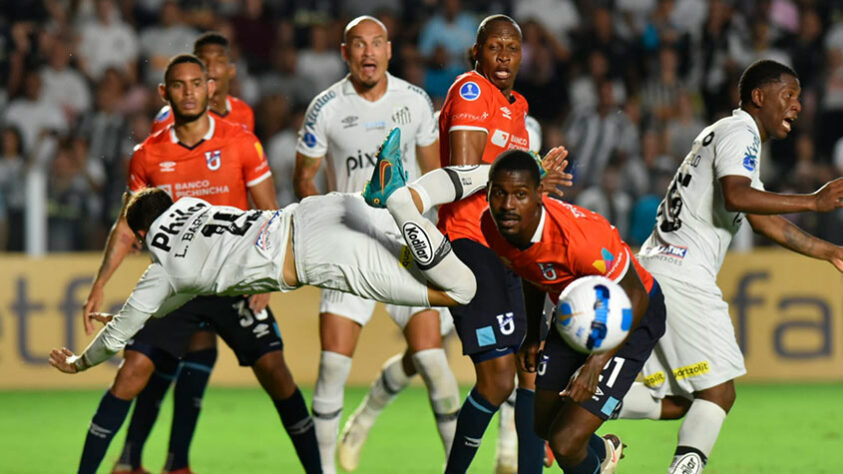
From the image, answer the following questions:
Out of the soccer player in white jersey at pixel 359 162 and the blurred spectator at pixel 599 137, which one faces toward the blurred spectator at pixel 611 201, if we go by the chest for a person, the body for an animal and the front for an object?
the blurred spectator at pixel 599 137

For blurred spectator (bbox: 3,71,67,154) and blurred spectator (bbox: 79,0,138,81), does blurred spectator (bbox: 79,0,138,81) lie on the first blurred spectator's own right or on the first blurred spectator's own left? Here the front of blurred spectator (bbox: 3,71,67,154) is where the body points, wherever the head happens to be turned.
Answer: on the first blurred spectator's own left

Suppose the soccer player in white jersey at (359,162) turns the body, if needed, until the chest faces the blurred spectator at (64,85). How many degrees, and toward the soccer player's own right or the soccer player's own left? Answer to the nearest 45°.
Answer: approximately 135° to the soccer player's own right

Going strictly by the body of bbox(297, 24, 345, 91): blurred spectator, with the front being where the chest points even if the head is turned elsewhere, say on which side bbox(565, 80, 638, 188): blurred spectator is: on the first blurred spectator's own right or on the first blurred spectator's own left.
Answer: on the first blurred spectator's own left

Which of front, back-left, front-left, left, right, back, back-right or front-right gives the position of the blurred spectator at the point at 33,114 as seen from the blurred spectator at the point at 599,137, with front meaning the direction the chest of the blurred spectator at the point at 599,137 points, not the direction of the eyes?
right

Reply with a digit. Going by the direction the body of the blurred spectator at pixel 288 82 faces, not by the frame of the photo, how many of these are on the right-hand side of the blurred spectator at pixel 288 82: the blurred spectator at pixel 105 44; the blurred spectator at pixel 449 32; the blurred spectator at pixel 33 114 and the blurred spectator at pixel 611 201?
2

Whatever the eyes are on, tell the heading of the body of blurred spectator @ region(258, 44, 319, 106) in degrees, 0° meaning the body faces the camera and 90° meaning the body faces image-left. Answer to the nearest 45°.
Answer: approximately 0°

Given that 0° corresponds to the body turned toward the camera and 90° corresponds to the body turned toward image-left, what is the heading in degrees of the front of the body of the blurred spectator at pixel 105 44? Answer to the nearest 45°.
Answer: approximately 0°

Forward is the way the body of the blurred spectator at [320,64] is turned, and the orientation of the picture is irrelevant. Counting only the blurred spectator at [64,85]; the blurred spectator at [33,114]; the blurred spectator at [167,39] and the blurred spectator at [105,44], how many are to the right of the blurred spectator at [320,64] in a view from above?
4

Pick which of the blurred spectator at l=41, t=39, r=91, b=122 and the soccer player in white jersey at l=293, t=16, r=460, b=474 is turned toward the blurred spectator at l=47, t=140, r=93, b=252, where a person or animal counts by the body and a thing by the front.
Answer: the blurred spectator at l=41, t=39, r=91, b=122

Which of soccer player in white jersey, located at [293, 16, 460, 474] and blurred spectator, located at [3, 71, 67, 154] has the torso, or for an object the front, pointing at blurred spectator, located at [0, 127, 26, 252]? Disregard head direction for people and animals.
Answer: blurred spectator, located at [3, 71, 67, 154]

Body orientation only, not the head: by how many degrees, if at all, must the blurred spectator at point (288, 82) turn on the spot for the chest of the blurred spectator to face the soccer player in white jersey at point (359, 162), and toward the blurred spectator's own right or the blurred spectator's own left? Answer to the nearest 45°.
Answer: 0° — they already face them

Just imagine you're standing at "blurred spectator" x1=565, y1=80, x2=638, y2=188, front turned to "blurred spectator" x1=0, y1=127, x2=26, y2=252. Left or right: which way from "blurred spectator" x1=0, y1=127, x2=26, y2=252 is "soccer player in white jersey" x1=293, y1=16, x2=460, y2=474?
left
